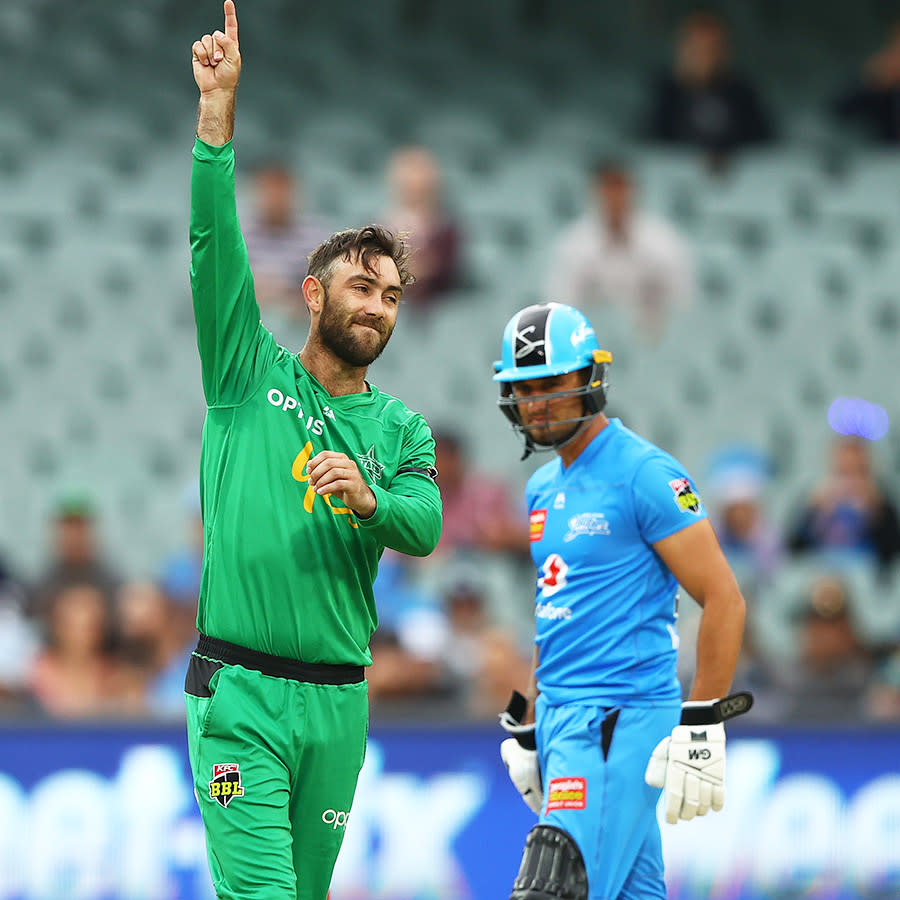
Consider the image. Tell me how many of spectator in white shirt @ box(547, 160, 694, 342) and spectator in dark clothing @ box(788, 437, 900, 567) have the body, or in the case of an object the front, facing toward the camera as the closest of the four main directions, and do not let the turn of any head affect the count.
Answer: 2

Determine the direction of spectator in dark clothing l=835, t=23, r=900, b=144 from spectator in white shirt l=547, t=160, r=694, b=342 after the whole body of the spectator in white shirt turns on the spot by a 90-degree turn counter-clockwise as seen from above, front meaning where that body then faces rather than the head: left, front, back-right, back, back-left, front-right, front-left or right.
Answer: front-left

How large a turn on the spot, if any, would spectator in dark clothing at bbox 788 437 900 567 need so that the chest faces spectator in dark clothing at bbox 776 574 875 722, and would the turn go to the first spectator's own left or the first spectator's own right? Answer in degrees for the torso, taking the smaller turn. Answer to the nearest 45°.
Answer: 0° — they already face them

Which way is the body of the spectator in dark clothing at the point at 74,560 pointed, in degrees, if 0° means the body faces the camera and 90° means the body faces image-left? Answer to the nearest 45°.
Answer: approximately 0°

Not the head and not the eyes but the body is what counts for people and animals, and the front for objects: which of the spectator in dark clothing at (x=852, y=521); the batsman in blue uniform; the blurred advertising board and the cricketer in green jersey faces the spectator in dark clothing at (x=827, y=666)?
the spectator in dark clothing at (x=852, y=521)

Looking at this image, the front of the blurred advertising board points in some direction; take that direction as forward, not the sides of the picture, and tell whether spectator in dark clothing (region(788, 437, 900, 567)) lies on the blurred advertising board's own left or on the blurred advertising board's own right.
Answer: on the blurred advertising board's own left

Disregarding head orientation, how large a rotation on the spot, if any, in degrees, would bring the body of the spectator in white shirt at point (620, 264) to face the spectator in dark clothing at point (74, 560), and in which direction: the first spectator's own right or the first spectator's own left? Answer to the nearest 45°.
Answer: approximately 45° to the first spectator's own right

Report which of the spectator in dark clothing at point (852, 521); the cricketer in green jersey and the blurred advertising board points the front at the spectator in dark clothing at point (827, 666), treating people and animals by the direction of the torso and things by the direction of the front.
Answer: the spectator in dark clothing at point (852, 521)
